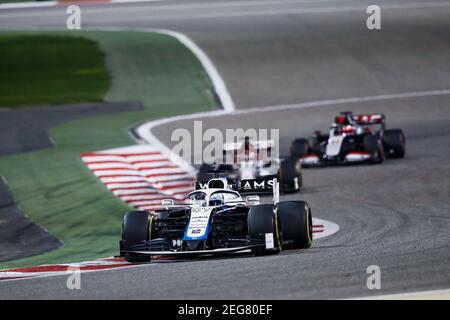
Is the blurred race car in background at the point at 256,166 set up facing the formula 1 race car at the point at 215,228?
yes

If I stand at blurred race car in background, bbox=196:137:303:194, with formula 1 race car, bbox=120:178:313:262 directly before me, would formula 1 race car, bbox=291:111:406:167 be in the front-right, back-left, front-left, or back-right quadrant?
back-left

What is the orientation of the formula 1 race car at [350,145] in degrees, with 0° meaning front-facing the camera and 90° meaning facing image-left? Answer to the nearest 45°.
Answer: approximately 45°

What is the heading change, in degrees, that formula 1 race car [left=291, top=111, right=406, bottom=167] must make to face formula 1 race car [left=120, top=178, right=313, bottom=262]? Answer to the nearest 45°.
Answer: approximately 45° to its left

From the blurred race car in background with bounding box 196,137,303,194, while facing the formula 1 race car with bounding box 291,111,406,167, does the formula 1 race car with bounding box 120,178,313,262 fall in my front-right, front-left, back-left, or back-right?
back-right

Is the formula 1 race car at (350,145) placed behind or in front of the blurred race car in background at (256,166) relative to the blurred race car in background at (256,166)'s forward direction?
behind

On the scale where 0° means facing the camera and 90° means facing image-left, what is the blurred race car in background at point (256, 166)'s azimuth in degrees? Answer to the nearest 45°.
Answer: approximately 0°
